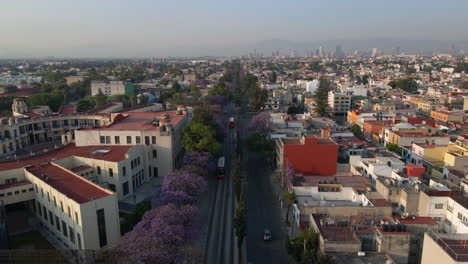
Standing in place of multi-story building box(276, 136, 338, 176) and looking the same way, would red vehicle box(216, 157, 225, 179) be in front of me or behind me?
in front

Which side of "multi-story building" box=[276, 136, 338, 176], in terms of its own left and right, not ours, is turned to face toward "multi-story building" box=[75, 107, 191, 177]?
front

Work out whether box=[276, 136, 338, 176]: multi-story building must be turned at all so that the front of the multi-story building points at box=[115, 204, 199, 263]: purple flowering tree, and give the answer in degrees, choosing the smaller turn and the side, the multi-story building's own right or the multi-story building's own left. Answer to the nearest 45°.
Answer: approximately 45° to the multi-story building's own left

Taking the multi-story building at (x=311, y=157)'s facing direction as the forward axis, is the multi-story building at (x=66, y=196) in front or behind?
in front

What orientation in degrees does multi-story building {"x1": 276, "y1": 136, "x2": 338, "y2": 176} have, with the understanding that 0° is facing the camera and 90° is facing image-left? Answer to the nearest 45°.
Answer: approximately 90°

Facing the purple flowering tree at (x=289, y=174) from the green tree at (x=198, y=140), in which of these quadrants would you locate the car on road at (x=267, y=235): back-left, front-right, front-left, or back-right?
front-right

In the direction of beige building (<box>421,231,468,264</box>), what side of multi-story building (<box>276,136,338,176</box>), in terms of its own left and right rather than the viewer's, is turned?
left

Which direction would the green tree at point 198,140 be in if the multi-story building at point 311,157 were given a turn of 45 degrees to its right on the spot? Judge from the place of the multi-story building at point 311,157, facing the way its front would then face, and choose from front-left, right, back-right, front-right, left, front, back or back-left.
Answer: front-left

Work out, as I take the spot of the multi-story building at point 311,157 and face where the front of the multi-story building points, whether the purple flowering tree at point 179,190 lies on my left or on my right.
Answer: on my left

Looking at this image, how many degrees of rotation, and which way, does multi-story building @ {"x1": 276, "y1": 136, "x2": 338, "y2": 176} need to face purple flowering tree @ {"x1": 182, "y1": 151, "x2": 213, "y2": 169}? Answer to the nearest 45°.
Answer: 0° — it already faces it
